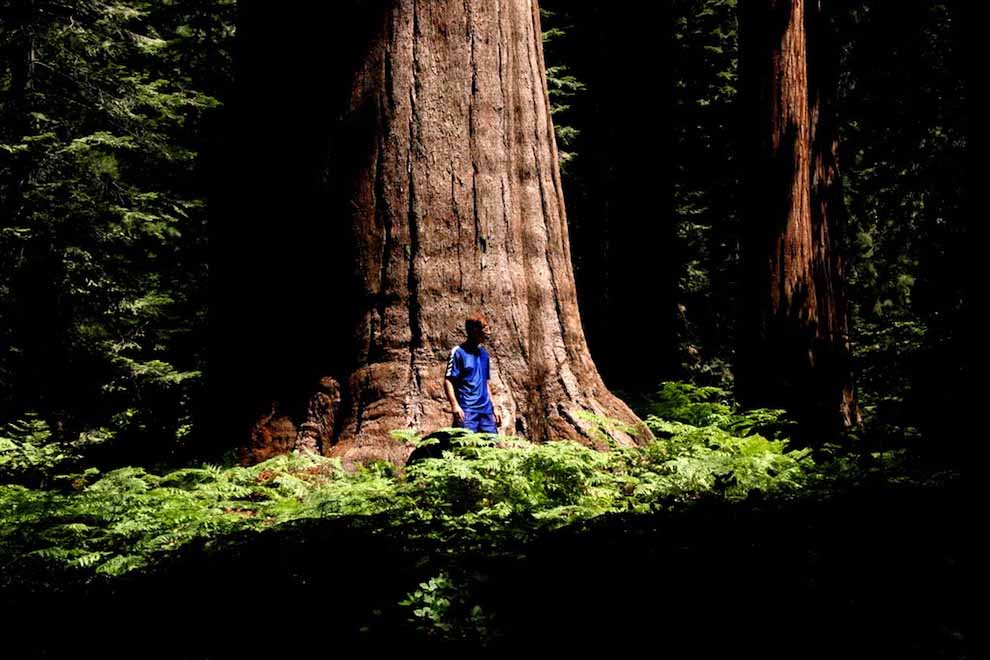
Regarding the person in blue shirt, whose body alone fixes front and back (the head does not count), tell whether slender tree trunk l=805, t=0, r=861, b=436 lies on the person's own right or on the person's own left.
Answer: on the person's own left

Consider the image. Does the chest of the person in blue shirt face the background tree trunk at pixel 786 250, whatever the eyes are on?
no
